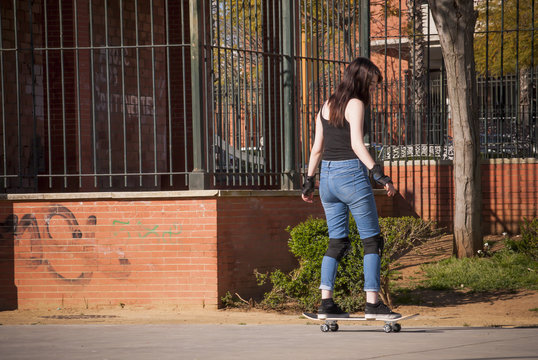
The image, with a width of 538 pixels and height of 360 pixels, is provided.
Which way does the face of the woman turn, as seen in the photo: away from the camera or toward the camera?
away from the camera

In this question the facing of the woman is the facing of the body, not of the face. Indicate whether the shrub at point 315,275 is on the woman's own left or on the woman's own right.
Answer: on the woman's own left

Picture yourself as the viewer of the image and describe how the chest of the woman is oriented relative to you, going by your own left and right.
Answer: facing away from the viewer and to the right of the viewer
